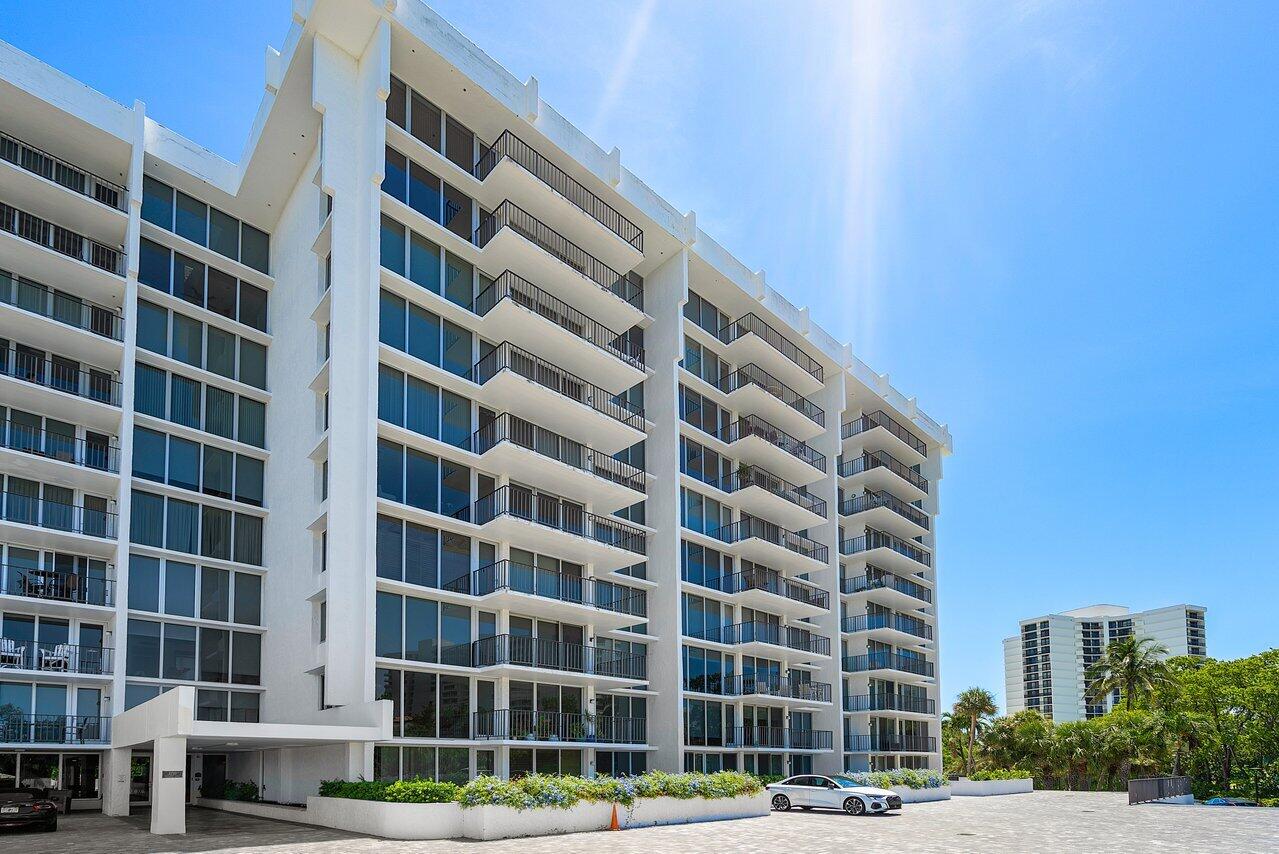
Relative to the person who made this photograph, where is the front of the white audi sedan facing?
facing the viewer and to the right of the viewer

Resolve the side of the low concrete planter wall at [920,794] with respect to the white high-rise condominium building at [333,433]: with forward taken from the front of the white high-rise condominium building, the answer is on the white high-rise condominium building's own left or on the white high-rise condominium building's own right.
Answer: on the white high-rise condominium building's own left

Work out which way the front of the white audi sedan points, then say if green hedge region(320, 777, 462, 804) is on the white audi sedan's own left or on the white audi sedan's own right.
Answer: on the white audi sedan's own right

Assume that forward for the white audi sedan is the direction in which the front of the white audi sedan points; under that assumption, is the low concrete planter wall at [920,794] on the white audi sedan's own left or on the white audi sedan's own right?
on the white audi sedan's own left

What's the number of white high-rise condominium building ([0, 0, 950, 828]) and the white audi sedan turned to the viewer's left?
0

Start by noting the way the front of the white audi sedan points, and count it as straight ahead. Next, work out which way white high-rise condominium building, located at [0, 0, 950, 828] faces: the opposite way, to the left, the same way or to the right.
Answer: the same way

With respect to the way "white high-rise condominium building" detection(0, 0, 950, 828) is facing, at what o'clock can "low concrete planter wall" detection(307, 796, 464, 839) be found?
The low concrete planter wall is roughly at 1 o'clock from the white high-rise condominium building.

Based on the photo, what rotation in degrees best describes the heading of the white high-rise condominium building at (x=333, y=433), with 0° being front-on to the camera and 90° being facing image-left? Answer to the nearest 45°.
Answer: approximately 315°

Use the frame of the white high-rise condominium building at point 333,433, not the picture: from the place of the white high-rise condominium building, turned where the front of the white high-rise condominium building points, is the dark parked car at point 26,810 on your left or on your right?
on your right
